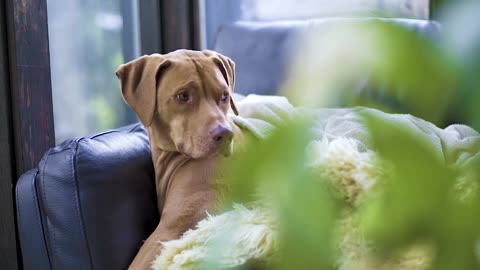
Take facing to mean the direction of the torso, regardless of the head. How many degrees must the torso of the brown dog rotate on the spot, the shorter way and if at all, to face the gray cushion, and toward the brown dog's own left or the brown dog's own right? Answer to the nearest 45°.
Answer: approximately 135° to the brown dog's own left

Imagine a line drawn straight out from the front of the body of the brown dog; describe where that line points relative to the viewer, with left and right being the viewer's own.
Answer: facing the viewer and to the right of the viewer
